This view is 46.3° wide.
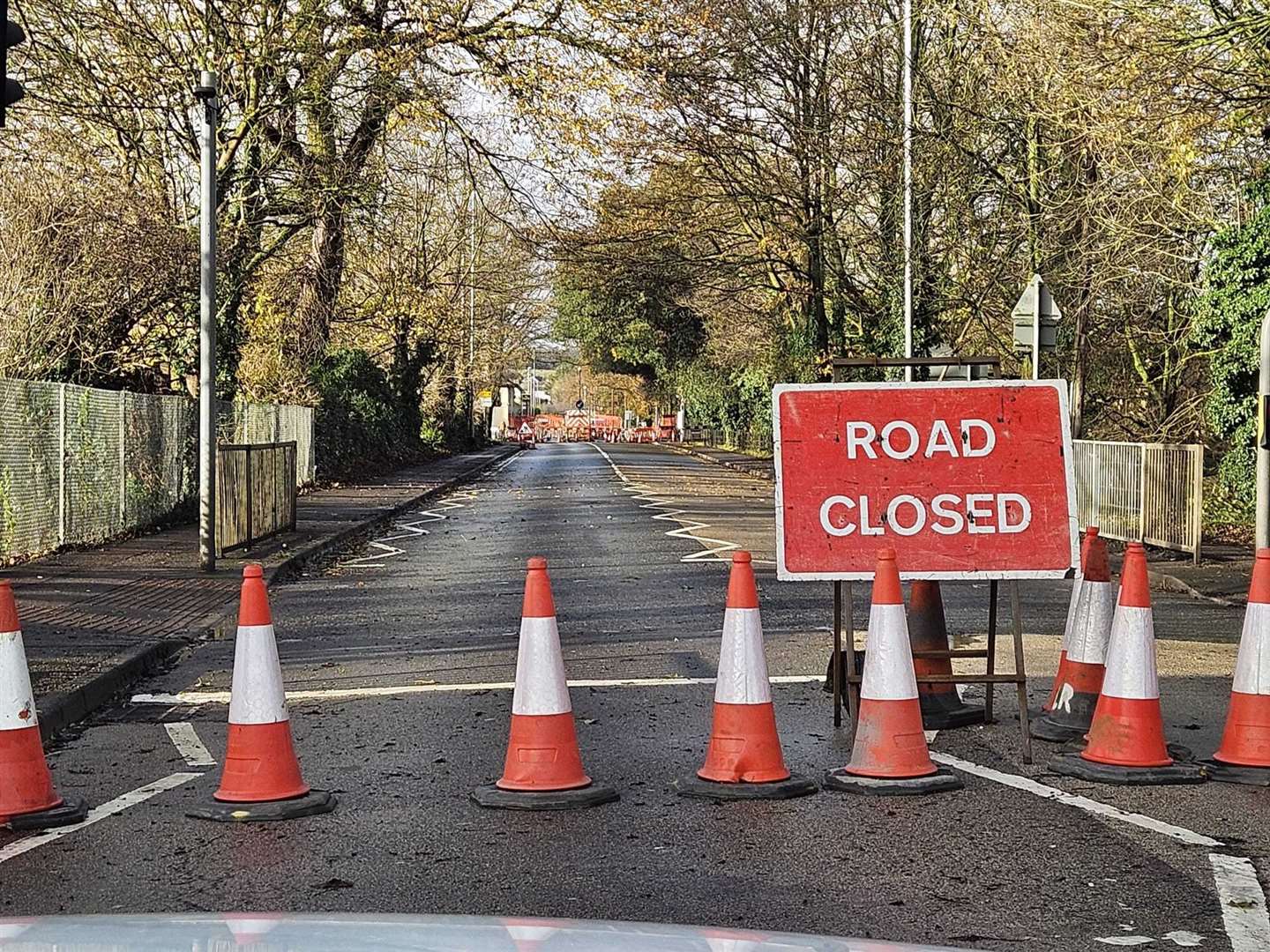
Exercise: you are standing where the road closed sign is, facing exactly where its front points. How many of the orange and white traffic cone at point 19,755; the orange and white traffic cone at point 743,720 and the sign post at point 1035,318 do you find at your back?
1

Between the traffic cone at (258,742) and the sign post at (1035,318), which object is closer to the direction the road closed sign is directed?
the traffic cone

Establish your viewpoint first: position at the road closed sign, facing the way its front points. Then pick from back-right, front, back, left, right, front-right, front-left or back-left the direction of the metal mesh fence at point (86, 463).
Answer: back-right

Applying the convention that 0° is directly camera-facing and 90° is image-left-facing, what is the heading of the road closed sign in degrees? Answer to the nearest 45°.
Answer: approximately 0°

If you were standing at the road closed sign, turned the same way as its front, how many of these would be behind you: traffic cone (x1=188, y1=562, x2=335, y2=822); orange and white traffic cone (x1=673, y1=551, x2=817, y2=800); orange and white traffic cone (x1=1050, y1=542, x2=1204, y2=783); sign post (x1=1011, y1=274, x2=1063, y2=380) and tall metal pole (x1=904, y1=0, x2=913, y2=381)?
2

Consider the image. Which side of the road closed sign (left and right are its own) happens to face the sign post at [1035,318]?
back

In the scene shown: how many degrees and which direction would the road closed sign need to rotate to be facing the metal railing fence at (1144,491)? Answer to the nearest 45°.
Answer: approximately 180°

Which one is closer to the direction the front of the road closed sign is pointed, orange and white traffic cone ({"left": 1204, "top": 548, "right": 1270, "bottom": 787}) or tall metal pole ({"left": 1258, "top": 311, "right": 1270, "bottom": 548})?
the orange and white traffic cone

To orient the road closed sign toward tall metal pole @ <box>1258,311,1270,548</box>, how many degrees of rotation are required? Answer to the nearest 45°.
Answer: approximately 135° to its left

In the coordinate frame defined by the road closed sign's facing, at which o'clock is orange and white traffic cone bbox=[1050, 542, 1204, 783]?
The orange and white traffic cone is roughly at 10 o'clock from the road closed sign.

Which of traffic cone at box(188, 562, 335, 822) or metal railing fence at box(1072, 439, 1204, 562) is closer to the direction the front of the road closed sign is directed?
the traffic cone

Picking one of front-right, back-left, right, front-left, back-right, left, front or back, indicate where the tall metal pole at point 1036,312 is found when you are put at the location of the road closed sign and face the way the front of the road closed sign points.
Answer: back

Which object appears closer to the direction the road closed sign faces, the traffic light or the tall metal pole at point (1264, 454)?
the traffic light
